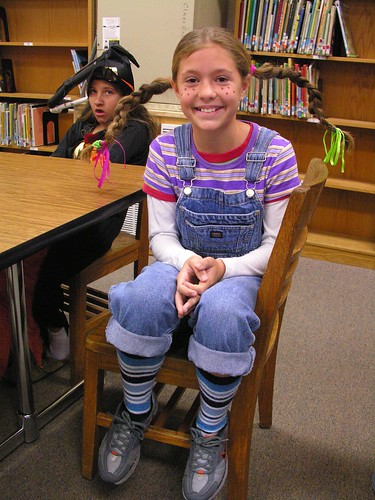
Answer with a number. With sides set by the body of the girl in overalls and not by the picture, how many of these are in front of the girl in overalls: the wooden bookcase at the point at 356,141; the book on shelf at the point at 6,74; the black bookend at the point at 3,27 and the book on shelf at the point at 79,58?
0

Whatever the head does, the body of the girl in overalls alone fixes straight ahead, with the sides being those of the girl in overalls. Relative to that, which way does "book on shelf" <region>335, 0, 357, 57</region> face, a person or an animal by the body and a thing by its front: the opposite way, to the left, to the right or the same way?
the same way

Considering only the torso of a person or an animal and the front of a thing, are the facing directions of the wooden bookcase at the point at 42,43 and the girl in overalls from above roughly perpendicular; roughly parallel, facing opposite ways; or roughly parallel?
roughly parallel

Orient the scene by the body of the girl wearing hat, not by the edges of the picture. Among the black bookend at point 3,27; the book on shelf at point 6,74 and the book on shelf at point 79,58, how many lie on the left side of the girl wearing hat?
0

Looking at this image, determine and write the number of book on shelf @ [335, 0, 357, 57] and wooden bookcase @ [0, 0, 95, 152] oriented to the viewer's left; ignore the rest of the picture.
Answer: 0

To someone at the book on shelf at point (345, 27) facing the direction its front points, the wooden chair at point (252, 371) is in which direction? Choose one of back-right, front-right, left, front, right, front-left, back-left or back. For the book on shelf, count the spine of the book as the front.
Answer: front

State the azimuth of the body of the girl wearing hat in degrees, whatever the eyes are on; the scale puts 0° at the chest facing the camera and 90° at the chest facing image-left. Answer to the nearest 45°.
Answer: approximately 45°

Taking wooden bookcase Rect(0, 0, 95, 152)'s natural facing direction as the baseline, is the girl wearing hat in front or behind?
in front

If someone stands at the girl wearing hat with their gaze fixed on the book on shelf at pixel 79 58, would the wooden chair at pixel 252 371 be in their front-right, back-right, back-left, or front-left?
back-right

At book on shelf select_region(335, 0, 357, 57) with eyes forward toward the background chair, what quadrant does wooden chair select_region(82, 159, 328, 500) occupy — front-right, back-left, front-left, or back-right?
front-left

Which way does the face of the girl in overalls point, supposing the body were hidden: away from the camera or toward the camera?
toward the camera

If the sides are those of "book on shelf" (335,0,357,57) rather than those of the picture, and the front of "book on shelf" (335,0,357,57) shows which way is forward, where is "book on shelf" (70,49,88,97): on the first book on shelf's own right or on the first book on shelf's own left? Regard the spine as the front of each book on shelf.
on the first book on shelf's own right

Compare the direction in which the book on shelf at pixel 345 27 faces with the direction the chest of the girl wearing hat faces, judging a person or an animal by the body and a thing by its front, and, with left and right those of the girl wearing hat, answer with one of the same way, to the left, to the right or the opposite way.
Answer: the same way

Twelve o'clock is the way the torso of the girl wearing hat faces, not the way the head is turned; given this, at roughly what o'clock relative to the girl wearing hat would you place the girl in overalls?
The girl in overalls is roughly at 10 o'clock from the girl wearing hat.

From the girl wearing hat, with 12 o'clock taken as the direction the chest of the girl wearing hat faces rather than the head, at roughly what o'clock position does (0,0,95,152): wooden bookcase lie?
The wooden bookcase is roughly at 4 o'clock from the girl wearing hat.

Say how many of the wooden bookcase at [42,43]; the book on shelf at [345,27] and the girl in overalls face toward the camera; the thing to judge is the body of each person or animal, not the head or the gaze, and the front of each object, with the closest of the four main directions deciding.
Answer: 3

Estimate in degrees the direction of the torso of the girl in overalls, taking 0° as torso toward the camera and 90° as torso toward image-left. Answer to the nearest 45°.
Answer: approximately 0°

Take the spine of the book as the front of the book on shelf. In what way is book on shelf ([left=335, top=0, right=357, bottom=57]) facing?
toward the camera

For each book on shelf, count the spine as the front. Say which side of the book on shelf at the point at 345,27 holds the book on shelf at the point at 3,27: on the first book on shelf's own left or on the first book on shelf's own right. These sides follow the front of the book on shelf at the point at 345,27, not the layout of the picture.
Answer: on the first book on shelf's own right
